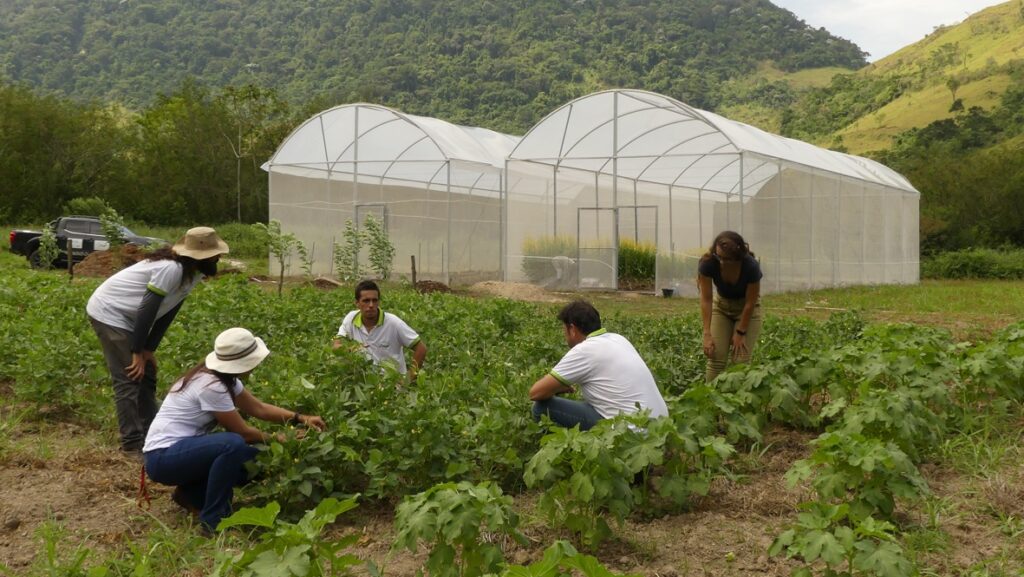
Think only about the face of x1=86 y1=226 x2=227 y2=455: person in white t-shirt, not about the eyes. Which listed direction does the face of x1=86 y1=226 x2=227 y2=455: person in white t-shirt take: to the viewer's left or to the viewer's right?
to the viewer's right

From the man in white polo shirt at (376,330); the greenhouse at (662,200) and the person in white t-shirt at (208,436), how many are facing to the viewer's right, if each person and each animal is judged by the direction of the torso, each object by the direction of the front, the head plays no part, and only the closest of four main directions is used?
1

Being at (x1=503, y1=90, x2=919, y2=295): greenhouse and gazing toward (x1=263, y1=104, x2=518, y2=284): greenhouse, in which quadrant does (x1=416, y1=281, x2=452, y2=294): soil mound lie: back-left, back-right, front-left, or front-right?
front-left

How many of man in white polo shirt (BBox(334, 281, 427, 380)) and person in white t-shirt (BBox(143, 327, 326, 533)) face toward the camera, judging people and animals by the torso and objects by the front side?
1

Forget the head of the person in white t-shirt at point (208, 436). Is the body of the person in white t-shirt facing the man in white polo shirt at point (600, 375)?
yes

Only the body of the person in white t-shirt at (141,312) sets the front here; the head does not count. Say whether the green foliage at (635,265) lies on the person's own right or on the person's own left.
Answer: on the person's own left

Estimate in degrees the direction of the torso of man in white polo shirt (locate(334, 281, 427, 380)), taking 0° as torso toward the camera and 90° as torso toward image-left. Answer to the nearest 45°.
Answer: approximately 0°

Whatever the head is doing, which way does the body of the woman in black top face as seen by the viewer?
toward the camera

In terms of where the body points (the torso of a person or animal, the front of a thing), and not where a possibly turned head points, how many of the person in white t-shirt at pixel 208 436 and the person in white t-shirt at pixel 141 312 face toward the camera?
0

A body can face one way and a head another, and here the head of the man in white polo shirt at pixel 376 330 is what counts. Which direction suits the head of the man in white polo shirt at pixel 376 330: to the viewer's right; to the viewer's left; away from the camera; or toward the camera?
toward the camera

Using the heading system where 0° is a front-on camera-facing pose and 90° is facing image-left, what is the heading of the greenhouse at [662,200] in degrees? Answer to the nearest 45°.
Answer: approximately 45°

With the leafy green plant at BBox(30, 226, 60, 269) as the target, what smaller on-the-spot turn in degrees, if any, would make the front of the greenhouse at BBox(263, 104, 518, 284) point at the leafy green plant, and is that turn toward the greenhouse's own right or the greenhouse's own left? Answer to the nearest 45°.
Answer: approximately 45° to the greenhouse's own right

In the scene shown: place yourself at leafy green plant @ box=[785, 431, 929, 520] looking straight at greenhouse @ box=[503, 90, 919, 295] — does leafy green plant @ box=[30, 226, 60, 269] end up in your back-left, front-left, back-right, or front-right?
front-left

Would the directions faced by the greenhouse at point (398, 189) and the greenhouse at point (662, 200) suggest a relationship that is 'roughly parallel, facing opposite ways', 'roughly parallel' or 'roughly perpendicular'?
roughly parallel

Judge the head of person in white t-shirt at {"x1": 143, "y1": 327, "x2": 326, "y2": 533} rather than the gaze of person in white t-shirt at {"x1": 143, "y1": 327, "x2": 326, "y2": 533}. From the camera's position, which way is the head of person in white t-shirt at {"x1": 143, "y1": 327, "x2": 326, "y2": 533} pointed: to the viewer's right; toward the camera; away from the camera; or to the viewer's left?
to the viewer's right

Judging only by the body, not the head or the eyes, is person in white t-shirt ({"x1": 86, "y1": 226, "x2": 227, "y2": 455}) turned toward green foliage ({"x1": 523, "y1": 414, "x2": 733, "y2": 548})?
no

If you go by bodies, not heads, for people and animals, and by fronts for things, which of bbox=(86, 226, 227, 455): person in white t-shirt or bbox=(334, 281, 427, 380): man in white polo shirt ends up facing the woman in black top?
the person in white t-shirt

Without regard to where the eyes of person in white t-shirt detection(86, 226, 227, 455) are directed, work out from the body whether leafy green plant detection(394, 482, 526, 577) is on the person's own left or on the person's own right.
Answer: on the person's own right

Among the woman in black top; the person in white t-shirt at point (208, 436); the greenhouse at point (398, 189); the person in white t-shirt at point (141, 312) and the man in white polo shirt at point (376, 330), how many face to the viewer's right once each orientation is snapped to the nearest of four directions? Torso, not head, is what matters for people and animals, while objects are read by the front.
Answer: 2

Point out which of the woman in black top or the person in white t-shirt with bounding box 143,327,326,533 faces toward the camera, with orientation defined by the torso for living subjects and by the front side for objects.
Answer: the woman in black top

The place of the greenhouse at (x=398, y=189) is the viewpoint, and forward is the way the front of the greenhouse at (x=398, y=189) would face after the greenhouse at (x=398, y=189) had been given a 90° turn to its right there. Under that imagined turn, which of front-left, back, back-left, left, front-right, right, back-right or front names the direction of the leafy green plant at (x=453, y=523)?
back-left
